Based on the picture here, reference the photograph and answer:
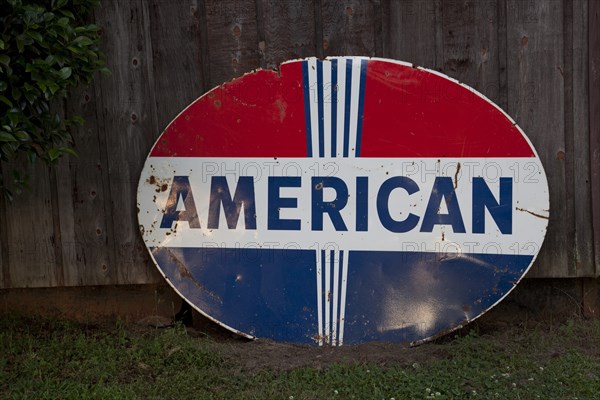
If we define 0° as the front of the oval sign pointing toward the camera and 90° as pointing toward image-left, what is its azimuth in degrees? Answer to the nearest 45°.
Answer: approximately 0°

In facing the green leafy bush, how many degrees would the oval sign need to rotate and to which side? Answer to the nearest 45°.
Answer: approximately 90° to its right
